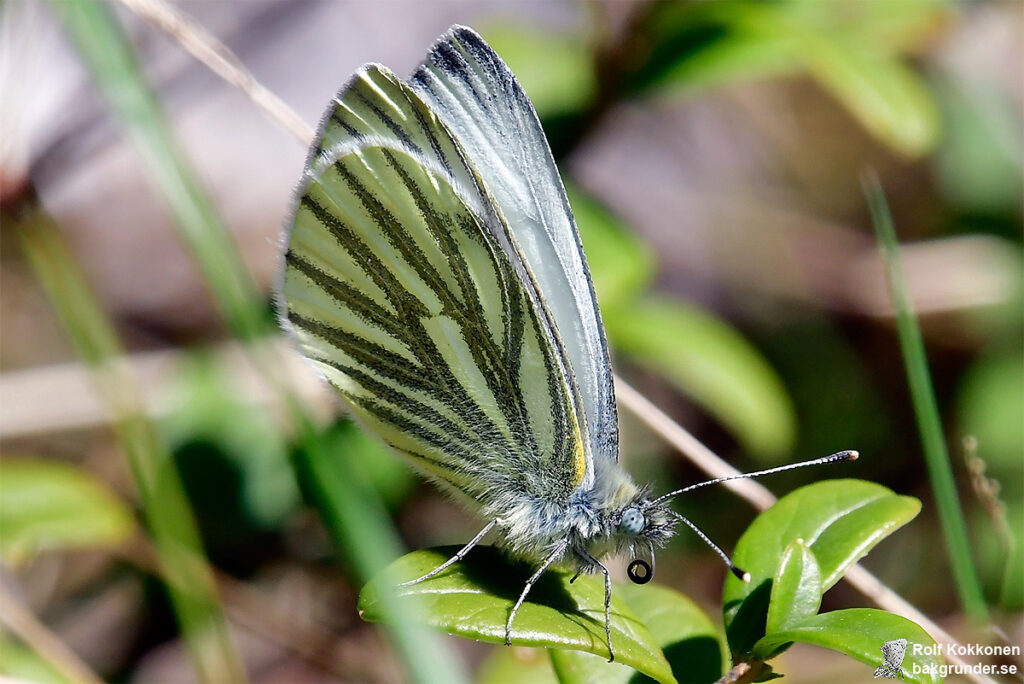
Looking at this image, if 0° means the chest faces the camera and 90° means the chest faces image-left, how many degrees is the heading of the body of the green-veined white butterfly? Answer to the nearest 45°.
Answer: approximately 315°

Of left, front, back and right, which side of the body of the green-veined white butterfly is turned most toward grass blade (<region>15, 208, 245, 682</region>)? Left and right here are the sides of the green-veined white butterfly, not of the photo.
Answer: back

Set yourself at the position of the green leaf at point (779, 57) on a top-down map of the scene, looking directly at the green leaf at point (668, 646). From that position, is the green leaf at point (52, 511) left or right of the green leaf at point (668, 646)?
right

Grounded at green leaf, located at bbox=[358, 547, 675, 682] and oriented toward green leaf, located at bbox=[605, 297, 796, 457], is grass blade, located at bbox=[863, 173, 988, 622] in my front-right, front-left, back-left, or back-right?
front-right

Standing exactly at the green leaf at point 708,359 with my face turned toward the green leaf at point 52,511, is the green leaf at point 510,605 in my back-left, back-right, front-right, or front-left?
front-left

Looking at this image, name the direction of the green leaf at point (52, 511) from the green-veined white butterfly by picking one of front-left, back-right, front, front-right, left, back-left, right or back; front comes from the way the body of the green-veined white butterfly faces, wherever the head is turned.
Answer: back
